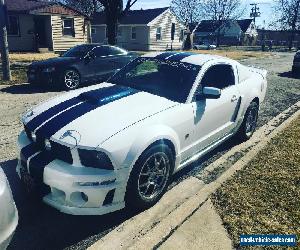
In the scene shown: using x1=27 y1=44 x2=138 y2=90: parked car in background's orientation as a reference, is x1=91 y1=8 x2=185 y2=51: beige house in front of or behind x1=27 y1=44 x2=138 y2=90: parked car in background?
behind

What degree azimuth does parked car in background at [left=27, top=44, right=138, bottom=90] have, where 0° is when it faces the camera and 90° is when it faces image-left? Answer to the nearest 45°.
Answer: approximately 45°

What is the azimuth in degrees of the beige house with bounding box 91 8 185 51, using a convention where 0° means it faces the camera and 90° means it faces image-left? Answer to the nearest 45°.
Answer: approximately 315°

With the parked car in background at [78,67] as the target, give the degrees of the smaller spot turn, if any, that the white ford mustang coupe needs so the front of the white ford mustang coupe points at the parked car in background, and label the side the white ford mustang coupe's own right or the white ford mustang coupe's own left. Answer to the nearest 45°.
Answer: approximately 135° to the white ford mustang coupe's own right

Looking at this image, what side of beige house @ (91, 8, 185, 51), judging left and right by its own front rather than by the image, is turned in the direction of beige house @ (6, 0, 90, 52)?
right

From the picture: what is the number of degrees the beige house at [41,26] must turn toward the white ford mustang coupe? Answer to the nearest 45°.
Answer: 0° — it already faces it

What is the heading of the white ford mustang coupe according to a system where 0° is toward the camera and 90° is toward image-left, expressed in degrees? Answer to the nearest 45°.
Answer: approximately 45°

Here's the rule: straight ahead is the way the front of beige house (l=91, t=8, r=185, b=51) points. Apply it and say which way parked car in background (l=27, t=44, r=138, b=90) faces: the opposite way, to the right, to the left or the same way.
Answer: to the right
